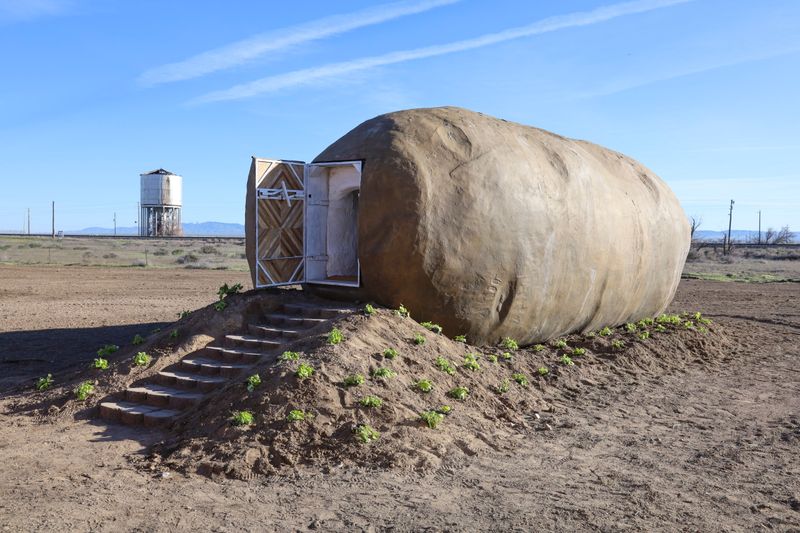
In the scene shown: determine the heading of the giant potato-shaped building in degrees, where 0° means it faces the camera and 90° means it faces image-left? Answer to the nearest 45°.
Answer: approximately 45°

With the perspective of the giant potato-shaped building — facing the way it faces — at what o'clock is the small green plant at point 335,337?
The small green plant is roughly at 12 o'clock from the giant potato-shaped building.

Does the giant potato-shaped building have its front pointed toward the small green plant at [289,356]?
yes

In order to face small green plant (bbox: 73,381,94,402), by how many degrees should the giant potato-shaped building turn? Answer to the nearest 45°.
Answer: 0° — it already faces it

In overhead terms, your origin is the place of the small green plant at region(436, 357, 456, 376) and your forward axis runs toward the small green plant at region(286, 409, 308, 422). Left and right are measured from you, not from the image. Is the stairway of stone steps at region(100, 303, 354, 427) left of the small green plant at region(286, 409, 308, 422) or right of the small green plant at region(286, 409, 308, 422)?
right

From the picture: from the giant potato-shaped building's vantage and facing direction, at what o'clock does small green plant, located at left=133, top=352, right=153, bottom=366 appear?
The small green plant is roughly at 1 o'clock from the giant potato-shaped building.

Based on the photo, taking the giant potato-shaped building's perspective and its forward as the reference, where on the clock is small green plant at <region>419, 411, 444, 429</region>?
The small green plant is roughly at 11 o'clock from the giant potato-shaped building.

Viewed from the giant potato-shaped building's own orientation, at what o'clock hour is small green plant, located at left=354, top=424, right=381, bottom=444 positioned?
The small green plant is roughly at 11 o'clock from the giant potato-shaped building.

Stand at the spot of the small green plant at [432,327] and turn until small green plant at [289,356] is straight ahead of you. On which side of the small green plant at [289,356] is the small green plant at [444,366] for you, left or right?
left
